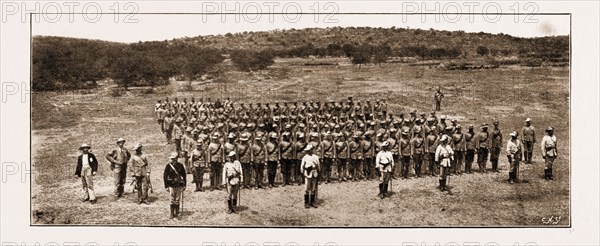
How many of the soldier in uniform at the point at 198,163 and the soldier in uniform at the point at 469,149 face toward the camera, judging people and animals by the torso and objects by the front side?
2

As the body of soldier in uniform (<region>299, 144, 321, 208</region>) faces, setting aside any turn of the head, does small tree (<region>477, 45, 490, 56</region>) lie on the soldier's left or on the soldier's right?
on the soldier's left

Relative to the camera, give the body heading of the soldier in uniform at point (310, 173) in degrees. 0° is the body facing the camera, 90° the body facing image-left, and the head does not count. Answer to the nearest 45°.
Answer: approximately 0°

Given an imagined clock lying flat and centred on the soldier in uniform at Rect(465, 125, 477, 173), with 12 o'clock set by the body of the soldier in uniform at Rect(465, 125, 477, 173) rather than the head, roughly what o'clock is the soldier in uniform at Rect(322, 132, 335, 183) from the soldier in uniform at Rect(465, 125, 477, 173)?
the soldier in uniform at Rect(322, 132, 335, 183) is roughly at 2 o'clock from the soldier in uniform at Rect(465, 125, 477, 173).

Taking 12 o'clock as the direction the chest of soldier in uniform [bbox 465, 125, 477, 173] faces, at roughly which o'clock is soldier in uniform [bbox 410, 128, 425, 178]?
soldier in uniform [bbox 410, 128, 425, 178] is roughly at 2 o'clock from soldier in uniform [bbox 465, 125, 477, 173].

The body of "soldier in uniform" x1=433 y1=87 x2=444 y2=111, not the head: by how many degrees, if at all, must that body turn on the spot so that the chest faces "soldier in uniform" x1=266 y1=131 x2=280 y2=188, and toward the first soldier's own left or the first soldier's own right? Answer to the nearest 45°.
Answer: approximately 45° to the first soldier's own right
